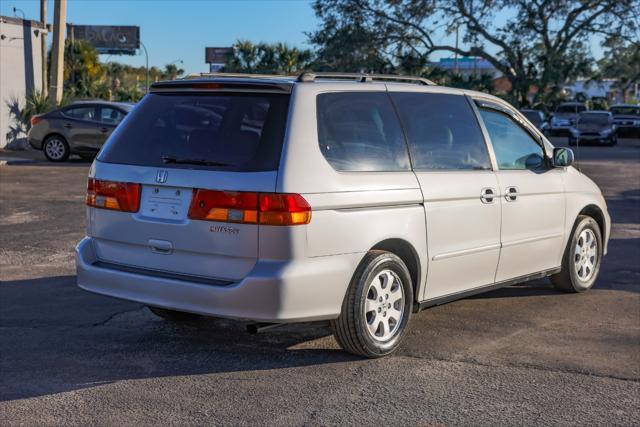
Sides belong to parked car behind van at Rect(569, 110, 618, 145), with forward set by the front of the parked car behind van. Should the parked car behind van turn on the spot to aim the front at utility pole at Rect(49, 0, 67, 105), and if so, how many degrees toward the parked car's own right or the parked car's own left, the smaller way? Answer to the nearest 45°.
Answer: approximately 45° to the parked car's own right

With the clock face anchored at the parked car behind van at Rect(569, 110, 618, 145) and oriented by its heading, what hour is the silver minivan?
The silver minivan is roughly at 12 o'clock from the parked car behind van.

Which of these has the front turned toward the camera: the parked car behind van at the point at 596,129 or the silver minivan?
the parked car behind van

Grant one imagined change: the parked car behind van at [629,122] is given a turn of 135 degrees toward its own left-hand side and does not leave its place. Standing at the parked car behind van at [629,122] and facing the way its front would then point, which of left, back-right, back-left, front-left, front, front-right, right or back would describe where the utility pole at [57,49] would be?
back

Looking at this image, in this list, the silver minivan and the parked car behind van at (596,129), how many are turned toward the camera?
1

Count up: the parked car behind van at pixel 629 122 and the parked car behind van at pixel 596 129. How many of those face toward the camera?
2

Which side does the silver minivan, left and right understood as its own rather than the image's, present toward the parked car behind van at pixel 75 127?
left

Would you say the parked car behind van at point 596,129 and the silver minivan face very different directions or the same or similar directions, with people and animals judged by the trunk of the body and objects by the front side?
very different directions

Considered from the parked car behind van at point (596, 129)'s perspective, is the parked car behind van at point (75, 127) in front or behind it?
in front

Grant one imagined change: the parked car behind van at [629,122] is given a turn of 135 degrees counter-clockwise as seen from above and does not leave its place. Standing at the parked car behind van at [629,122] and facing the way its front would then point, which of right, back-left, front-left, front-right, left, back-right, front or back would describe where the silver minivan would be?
back-right

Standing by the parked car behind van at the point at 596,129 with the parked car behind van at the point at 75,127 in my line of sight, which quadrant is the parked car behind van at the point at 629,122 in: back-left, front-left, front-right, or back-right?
back-right

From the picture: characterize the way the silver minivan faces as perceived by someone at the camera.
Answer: facing away from the viewer and to the right of the viewer

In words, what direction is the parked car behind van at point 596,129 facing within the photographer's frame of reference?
facing the viewer
